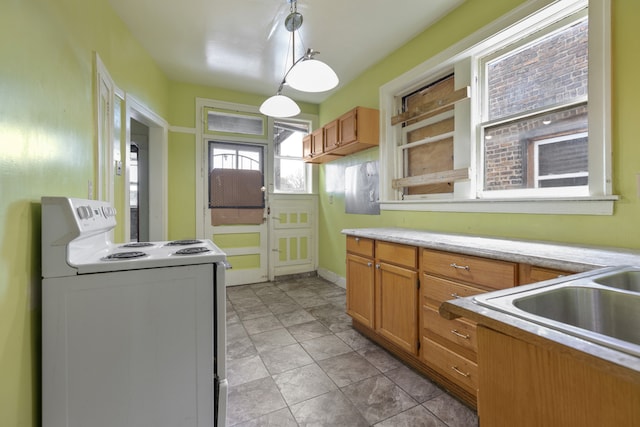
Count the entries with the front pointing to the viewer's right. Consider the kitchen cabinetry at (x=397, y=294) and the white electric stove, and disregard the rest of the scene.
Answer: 1

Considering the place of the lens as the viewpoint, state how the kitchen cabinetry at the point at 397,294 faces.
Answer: facing the viewer and to the left of the viewer

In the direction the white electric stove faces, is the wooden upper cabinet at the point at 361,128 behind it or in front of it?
in front

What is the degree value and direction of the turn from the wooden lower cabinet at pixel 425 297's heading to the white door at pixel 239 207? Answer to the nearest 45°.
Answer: approximately 45° to its right

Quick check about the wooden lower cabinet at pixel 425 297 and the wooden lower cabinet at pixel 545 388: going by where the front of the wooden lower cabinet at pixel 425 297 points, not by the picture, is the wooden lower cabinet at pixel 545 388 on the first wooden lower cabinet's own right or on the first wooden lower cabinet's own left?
on the first wooden lower cabinet's own left

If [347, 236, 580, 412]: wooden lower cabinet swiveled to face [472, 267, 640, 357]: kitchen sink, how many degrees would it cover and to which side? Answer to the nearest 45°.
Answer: approximately 90° to its left

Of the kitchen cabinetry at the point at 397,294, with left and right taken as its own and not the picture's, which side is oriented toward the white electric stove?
front

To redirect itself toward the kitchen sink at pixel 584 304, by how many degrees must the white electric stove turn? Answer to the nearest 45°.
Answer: approximately 45° to its right

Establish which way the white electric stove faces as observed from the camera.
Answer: facing to the right of the viewer
